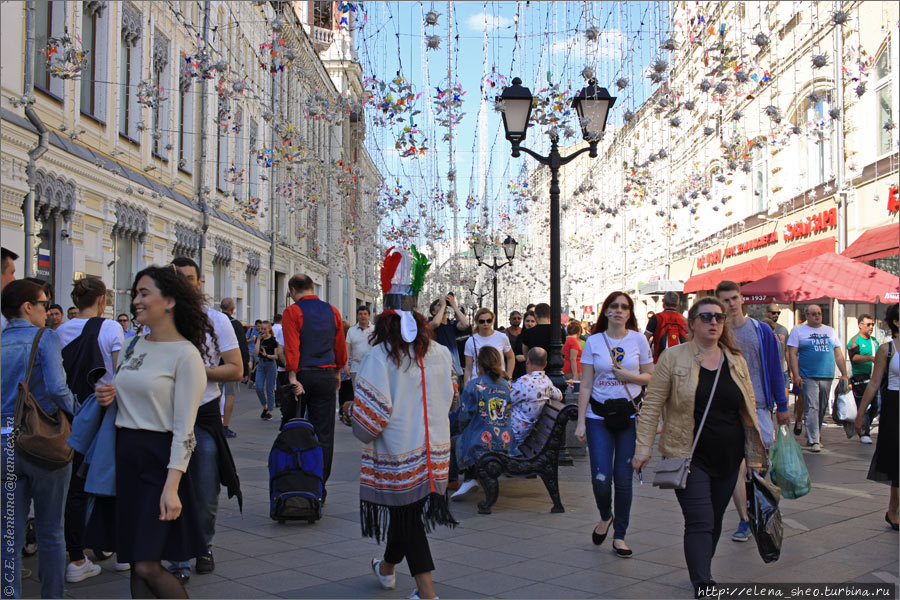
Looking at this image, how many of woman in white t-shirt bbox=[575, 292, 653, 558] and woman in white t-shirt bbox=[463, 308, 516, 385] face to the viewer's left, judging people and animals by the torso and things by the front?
0

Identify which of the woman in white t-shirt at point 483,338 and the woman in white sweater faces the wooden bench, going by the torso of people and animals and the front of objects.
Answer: the woman in white t-shirt

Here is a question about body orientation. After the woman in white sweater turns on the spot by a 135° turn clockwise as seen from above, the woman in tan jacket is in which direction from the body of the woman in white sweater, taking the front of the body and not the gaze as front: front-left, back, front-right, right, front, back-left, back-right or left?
right

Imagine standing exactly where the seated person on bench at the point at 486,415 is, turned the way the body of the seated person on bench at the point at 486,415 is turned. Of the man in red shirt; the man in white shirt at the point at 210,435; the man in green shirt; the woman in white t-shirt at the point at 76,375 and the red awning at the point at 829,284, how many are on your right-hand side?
2

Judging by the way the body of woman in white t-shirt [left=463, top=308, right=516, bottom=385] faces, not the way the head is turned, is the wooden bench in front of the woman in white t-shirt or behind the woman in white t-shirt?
in front

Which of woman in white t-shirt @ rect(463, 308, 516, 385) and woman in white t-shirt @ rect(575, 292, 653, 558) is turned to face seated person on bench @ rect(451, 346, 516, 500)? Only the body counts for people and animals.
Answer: woman in white t-shirt @ rect(463, 308, 516, 385)

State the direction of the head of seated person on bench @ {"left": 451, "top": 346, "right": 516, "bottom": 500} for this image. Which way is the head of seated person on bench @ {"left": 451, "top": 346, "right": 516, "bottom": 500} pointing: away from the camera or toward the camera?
away from the camera
